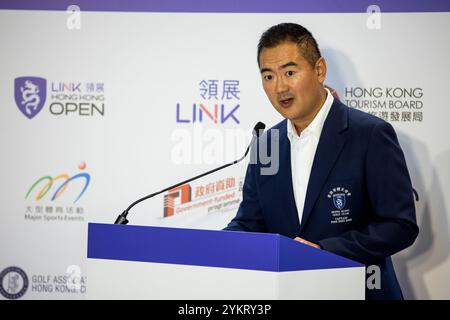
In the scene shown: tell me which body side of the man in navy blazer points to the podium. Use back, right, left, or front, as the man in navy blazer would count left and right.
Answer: front

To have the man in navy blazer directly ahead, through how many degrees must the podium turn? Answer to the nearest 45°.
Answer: approximately 180°

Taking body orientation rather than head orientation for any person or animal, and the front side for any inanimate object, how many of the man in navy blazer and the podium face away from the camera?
0

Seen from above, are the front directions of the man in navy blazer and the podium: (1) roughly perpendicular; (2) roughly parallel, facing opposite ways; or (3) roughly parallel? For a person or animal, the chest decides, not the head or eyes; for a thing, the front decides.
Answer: roughly parallel

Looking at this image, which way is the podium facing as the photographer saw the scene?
facing the viewer and to the left of the viewer

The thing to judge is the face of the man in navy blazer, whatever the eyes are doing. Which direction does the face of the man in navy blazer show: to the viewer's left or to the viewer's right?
to the viewer's left
